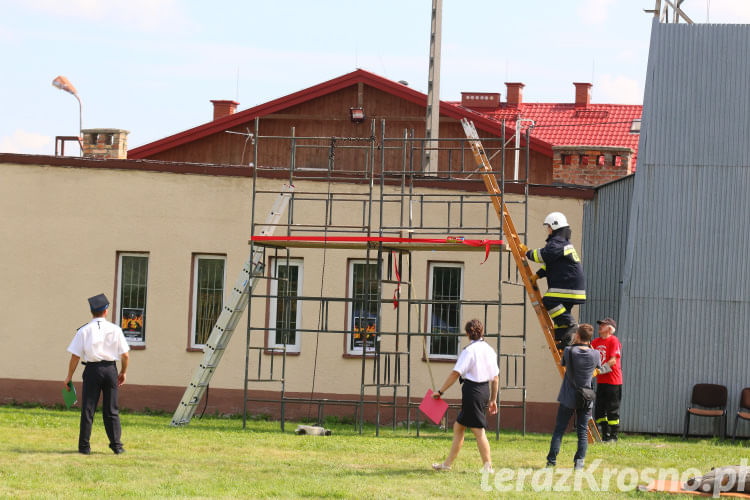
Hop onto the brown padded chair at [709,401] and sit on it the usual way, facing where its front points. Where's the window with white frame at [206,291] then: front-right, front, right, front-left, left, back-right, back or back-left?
right

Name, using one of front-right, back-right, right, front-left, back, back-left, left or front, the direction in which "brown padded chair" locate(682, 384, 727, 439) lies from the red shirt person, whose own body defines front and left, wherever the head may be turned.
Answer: back

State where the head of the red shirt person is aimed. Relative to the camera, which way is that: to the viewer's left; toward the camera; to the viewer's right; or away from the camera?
to the viewer's left

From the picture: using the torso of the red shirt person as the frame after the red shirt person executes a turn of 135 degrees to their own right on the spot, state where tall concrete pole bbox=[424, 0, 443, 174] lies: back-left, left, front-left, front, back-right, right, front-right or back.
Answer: front-left

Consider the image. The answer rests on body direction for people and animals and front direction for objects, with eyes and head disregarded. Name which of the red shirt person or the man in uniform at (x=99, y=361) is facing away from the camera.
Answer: the man in uniform

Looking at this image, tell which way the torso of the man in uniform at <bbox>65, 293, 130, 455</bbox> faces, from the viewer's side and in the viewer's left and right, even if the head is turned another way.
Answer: facing away from the viewer

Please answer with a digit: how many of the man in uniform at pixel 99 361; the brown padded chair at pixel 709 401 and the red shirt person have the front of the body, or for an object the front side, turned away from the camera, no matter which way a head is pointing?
1

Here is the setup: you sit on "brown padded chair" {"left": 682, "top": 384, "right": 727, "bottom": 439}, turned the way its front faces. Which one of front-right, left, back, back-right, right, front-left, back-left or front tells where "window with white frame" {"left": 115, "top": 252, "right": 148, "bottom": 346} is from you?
right

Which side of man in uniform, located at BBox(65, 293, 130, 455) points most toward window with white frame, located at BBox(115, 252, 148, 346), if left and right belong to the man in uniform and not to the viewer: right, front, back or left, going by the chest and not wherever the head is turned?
front

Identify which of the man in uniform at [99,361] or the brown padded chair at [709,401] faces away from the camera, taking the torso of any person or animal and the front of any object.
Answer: the man in uniform

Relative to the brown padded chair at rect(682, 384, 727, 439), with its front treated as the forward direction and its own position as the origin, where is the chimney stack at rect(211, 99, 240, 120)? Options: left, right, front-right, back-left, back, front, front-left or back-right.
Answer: back-right

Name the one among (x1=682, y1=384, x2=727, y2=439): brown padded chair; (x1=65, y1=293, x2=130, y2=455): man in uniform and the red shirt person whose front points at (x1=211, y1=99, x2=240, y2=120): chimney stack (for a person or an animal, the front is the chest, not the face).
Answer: the man in uniform

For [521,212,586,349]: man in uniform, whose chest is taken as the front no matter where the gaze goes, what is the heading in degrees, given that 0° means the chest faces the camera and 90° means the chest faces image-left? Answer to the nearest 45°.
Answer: approximately 135°

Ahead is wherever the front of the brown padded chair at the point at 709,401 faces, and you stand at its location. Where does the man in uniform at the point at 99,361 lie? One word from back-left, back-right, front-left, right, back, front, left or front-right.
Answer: front-right

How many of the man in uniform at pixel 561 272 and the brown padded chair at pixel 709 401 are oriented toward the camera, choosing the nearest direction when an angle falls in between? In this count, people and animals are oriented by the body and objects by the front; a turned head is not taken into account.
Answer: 1

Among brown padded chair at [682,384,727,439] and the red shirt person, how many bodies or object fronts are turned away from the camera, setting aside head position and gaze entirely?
0
